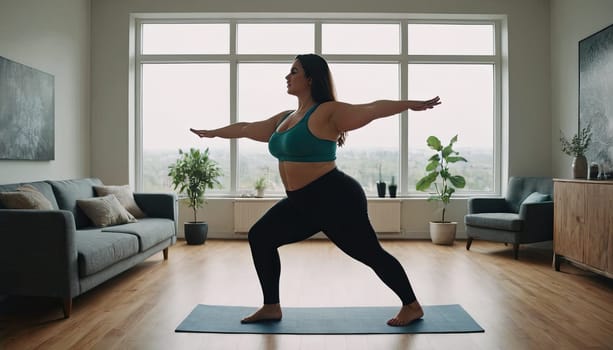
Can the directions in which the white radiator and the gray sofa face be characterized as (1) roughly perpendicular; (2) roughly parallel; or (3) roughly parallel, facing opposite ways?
roughly perpendicular

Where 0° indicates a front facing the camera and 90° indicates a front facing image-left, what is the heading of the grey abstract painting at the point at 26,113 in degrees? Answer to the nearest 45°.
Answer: approximately 315°

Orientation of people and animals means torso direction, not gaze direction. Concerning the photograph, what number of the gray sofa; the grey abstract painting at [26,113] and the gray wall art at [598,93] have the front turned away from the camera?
0

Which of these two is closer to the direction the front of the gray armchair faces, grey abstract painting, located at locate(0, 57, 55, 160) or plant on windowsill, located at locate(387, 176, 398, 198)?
the grey abstract painting

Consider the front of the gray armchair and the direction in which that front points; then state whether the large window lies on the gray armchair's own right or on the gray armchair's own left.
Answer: on the gray armchair's own right

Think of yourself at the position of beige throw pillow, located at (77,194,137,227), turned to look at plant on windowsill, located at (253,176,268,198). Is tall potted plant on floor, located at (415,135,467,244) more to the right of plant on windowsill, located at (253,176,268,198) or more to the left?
right

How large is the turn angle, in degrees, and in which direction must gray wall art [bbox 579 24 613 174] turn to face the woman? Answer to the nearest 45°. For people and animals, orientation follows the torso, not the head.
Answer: approximately 45° to its left

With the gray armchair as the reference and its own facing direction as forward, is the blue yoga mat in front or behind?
in front

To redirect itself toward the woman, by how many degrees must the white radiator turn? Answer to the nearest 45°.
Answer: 0° — it already faces them

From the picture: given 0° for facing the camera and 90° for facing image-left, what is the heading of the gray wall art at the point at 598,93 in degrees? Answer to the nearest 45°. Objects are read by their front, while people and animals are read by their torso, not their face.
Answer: approximately 45°

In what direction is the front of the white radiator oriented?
toward the camera

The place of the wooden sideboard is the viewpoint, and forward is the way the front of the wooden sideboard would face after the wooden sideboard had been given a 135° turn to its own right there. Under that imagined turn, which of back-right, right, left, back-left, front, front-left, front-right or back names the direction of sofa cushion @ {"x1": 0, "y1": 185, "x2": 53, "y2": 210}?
back-left

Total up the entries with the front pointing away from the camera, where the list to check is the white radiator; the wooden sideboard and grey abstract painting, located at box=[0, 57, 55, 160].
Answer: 0

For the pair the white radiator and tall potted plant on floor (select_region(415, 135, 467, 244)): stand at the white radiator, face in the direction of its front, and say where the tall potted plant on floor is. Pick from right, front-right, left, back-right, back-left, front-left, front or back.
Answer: left

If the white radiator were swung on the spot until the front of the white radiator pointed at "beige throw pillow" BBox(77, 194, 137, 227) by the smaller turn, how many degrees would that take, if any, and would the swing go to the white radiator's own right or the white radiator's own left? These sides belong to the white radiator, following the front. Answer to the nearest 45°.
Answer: approximately 45° to the white radiator's own right

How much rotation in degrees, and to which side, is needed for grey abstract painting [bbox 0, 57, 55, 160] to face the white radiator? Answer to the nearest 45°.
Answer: approximately 45° to its left

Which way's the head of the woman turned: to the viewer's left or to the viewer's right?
to the viewer's left
